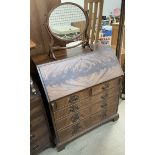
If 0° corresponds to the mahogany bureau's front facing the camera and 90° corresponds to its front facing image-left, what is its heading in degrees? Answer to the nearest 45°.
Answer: approximately 315°
